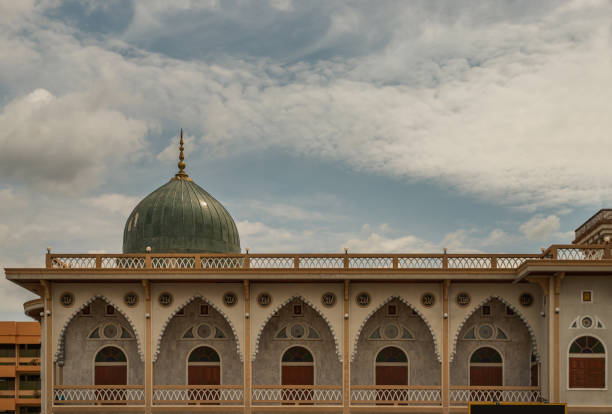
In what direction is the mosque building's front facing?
toward the camera
